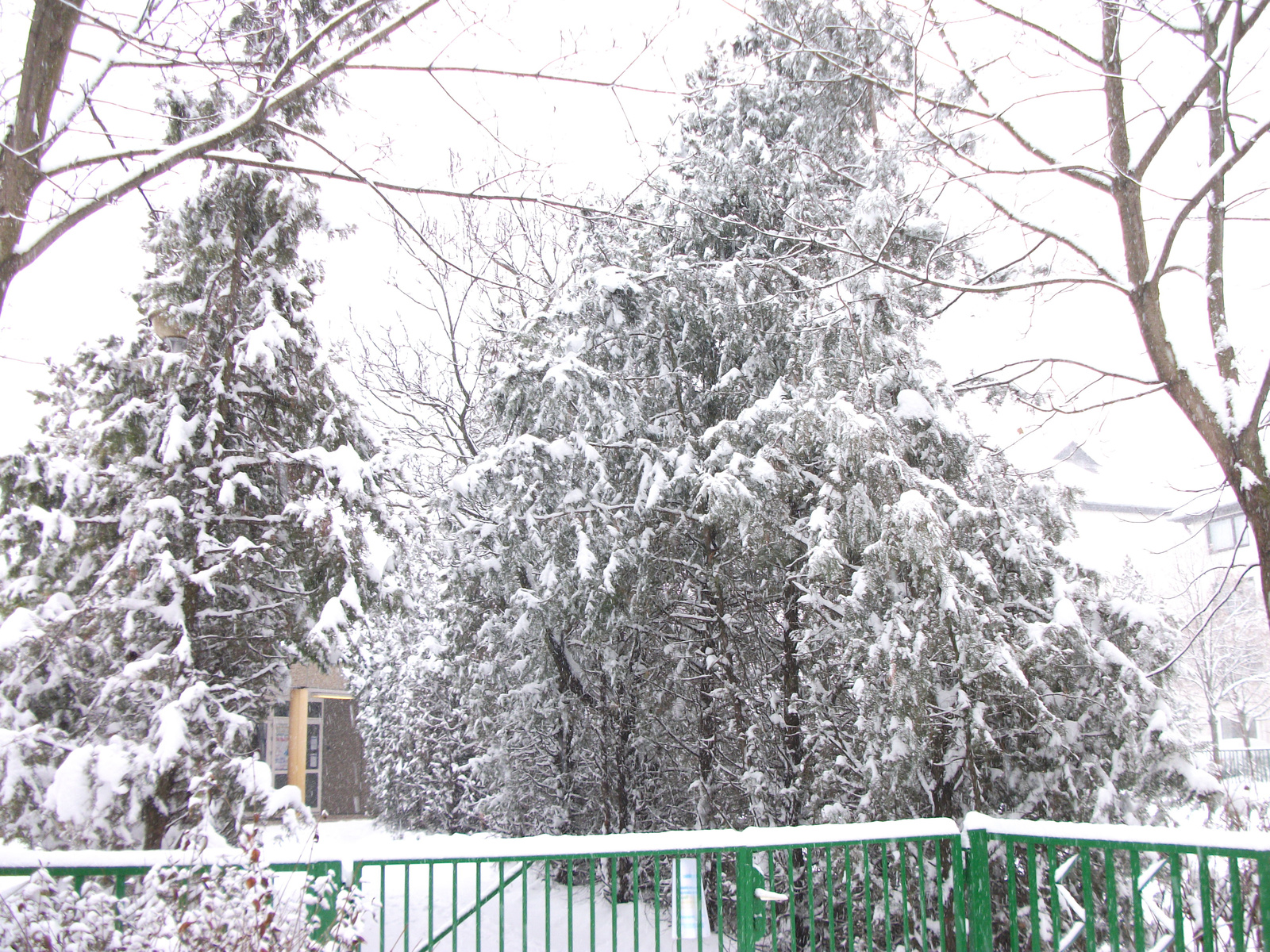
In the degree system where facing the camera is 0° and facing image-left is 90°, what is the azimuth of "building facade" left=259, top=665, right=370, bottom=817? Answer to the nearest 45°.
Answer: approximately 0°

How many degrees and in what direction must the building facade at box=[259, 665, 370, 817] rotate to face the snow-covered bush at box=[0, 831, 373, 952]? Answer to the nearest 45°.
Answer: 0° — it already faces it

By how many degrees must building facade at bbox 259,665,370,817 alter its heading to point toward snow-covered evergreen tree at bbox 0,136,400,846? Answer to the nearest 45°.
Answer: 0° — it already faces it

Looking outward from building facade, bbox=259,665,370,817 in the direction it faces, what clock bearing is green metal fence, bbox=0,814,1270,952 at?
The green metal fence is roughly at 12 o'clock from the building facade.

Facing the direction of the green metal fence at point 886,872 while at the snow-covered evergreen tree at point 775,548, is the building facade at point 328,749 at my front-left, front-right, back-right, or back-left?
back-right

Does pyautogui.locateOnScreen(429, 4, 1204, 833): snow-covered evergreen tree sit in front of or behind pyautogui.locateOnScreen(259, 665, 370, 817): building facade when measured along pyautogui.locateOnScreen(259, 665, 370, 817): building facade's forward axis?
in front

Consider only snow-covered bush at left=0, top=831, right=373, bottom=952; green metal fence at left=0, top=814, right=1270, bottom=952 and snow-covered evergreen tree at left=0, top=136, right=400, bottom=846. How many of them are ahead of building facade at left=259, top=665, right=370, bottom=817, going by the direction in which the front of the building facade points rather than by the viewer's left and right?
3
